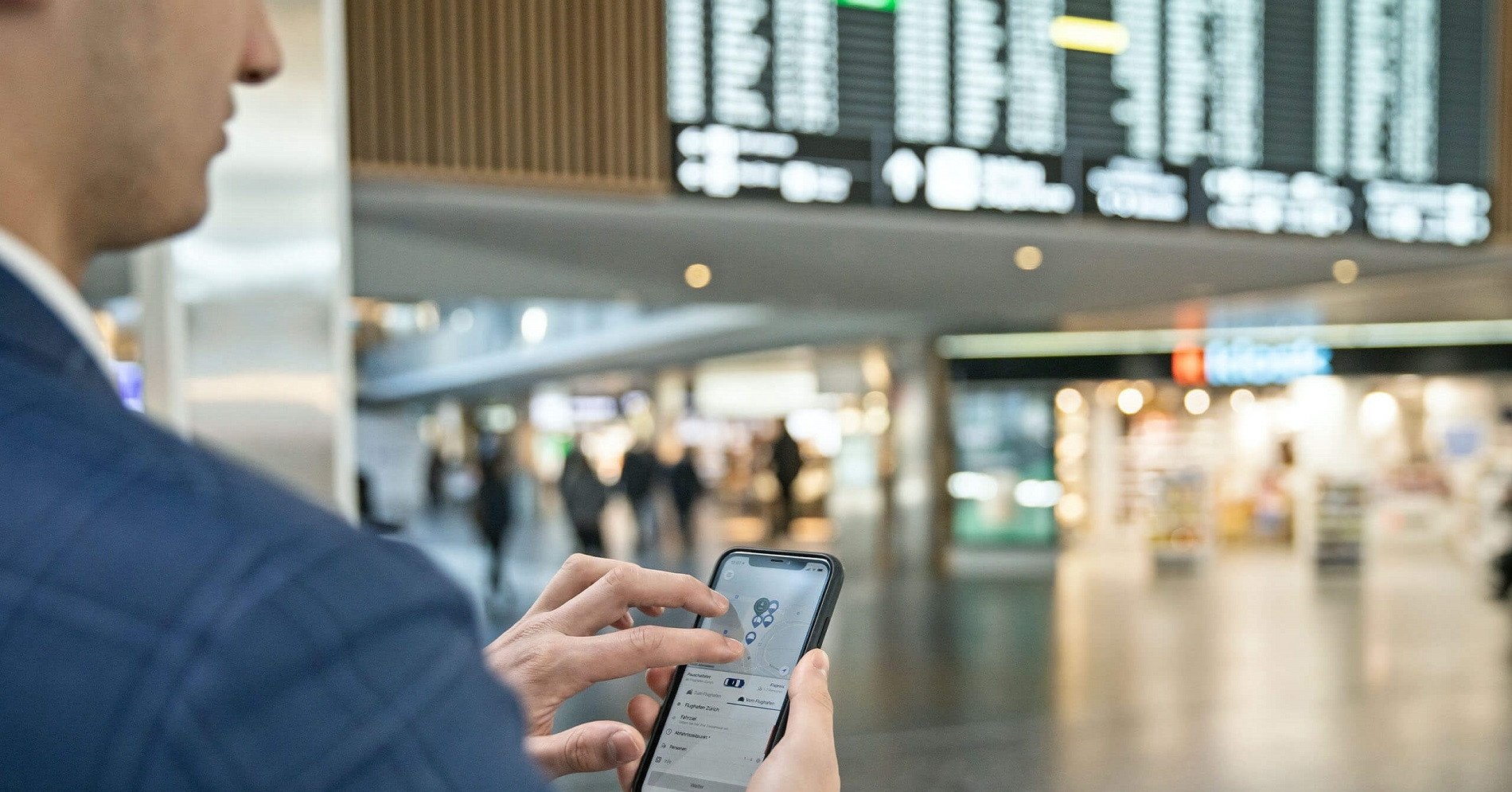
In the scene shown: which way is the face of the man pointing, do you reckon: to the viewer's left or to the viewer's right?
to the viewer's right

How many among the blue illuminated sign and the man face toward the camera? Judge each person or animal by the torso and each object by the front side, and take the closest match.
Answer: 1

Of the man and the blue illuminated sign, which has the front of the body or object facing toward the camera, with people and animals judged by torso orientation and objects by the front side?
the blue illuminated sign

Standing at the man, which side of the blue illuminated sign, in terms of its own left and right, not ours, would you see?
front

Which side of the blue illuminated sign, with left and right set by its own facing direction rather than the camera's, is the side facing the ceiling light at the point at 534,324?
right

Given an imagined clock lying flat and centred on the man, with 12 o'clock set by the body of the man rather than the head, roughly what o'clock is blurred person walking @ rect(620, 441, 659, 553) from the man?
The blurred person walking is roughly at 11 o'clock from the man.

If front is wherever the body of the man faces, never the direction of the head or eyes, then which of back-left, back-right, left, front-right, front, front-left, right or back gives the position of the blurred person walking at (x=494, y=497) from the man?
front-left

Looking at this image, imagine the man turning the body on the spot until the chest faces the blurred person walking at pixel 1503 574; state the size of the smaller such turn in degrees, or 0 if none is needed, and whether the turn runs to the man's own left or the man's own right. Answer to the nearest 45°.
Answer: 0° — they already face them

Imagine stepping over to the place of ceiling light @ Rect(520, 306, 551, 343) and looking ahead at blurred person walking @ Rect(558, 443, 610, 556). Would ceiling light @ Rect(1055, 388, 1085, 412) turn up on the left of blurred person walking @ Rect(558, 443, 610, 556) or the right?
left

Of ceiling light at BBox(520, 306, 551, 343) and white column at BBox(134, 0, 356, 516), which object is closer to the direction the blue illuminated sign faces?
the white column

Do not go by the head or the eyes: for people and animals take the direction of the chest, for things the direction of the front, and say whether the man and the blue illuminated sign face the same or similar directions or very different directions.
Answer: very different directions

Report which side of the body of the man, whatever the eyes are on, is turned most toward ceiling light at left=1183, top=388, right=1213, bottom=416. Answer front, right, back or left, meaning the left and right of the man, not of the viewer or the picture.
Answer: front

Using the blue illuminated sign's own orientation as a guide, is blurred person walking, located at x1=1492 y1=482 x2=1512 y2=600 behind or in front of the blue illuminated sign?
in front

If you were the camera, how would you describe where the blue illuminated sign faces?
facing the viewer

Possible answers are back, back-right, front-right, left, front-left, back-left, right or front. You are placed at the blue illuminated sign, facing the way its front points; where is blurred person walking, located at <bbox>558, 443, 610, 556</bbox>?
front-right

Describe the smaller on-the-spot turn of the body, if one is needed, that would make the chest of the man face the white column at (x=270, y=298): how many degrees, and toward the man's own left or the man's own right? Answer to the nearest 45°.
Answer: approximately 45° to the man's own left

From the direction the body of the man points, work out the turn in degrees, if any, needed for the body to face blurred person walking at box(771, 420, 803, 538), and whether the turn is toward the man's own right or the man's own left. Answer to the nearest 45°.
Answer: approximately 45° to the man's own left

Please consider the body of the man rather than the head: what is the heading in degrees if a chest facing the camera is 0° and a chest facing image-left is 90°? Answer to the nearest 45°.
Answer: approximately 225°

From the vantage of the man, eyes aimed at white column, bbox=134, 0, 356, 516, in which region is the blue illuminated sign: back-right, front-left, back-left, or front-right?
front-right

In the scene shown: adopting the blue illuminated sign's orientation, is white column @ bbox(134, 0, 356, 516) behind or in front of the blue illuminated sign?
in front

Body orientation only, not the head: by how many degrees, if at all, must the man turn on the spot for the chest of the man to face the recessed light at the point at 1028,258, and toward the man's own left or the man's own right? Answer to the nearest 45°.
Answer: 0° — they already face it

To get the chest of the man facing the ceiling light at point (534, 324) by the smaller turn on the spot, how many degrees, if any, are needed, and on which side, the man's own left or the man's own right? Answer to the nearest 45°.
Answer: approximately 45° to the man's own left
